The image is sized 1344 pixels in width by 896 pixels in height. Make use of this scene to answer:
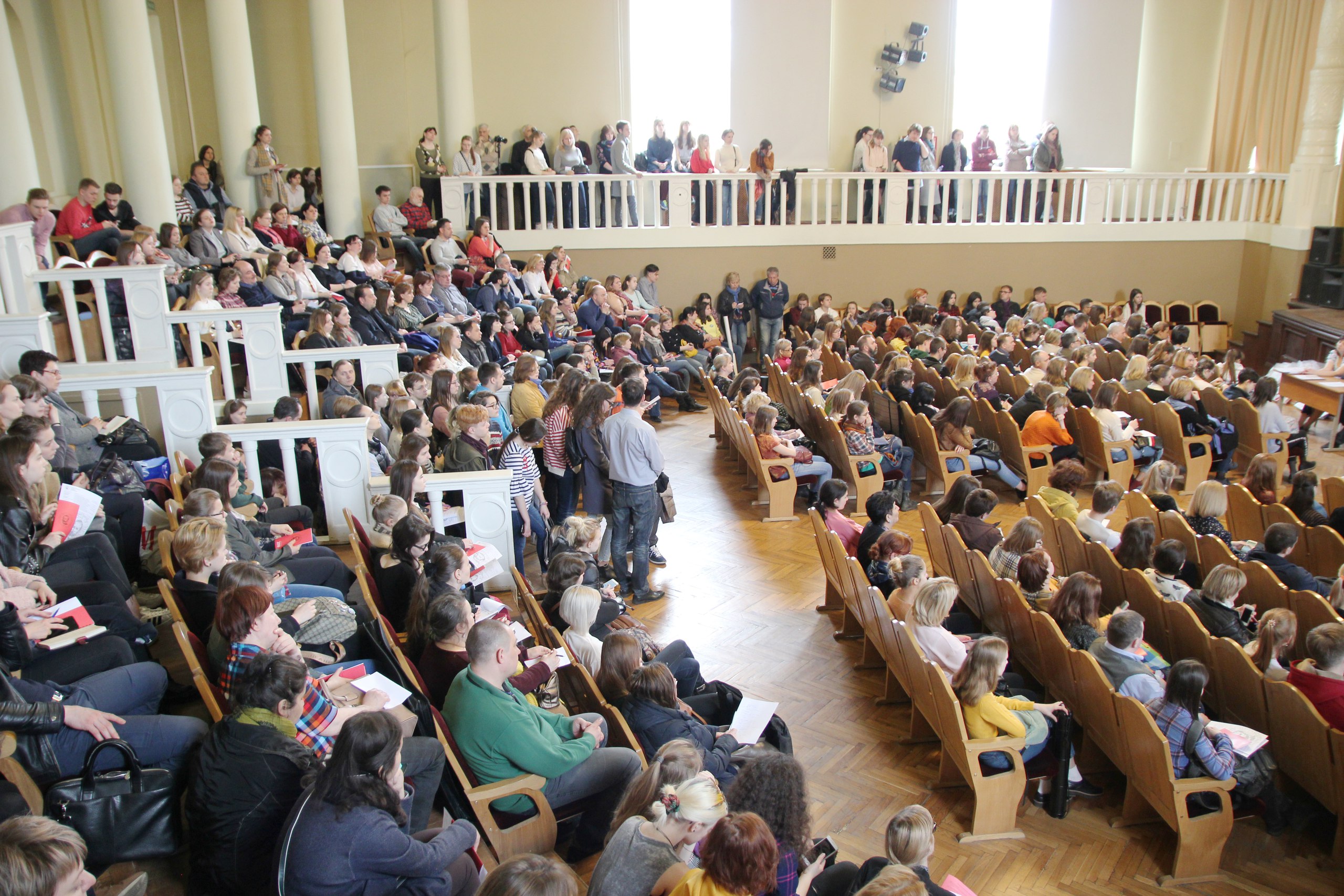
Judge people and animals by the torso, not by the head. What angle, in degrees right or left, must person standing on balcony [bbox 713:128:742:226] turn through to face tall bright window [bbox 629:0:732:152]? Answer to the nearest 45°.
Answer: approximately 135° to their right

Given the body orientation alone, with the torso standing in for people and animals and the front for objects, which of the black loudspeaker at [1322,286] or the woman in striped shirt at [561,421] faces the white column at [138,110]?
the black loudspeaker

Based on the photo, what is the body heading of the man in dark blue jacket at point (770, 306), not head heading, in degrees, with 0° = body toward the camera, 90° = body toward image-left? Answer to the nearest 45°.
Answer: approximately 0°

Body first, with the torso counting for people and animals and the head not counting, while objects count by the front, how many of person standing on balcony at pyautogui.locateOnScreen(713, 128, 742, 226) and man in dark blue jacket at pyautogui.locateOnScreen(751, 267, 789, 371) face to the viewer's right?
0

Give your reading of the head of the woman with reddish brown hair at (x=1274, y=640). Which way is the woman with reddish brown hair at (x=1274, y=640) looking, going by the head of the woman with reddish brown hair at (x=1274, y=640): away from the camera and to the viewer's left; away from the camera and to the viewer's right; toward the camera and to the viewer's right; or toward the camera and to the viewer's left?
away from the camera and to the viewer's right

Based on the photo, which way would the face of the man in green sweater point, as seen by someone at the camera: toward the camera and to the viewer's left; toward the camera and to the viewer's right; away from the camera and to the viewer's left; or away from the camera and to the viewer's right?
away from the camera and to the viewer's right

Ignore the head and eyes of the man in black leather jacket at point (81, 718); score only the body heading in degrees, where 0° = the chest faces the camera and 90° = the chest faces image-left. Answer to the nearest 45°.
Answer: approximately 270°

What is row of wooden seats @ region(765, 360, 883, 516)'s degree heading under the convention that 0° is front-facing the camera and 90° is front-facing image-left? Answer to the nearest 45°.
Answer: approximately 225°

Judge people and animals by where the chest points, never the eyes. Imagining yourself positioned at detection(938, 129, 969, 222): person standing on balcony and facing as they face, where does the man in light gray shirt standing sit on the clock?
The man in light gray shirt standing is roughly at 2 o'clock from the person standing on balcony.

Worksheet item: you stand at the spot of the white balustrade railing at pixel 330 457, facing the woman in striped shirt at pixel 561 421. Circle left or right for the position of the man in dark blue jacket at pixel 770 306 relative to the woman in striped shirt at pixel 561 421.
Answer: left

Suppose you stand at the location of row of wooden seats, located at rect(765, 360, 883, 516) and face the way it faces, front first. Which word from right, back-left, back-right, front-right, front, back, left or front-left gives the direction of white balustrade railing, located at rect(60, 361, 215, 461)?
back

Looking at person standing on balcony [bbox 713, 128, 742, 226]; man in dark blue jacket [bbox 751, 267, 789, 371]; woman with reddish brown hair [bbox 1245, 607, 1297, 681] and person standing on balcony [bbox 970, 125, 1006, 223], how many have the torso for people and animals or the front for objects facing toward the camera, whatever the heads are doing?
3

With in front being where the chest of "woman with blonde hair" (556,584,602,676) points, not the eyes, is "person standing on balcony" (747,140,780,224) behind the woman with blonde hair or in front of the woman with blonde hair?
in front

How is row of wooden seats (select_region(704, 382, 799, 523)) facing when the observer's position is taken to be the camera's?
facing away from the viewer and to the right of the viewer

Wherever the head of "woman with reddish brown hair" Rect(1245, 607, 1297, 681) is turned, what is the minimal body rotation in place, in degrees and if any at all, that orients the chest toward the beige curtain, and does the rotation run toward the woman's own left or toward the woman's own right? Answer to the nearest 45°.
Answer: approximately 45° to the woman's own left
